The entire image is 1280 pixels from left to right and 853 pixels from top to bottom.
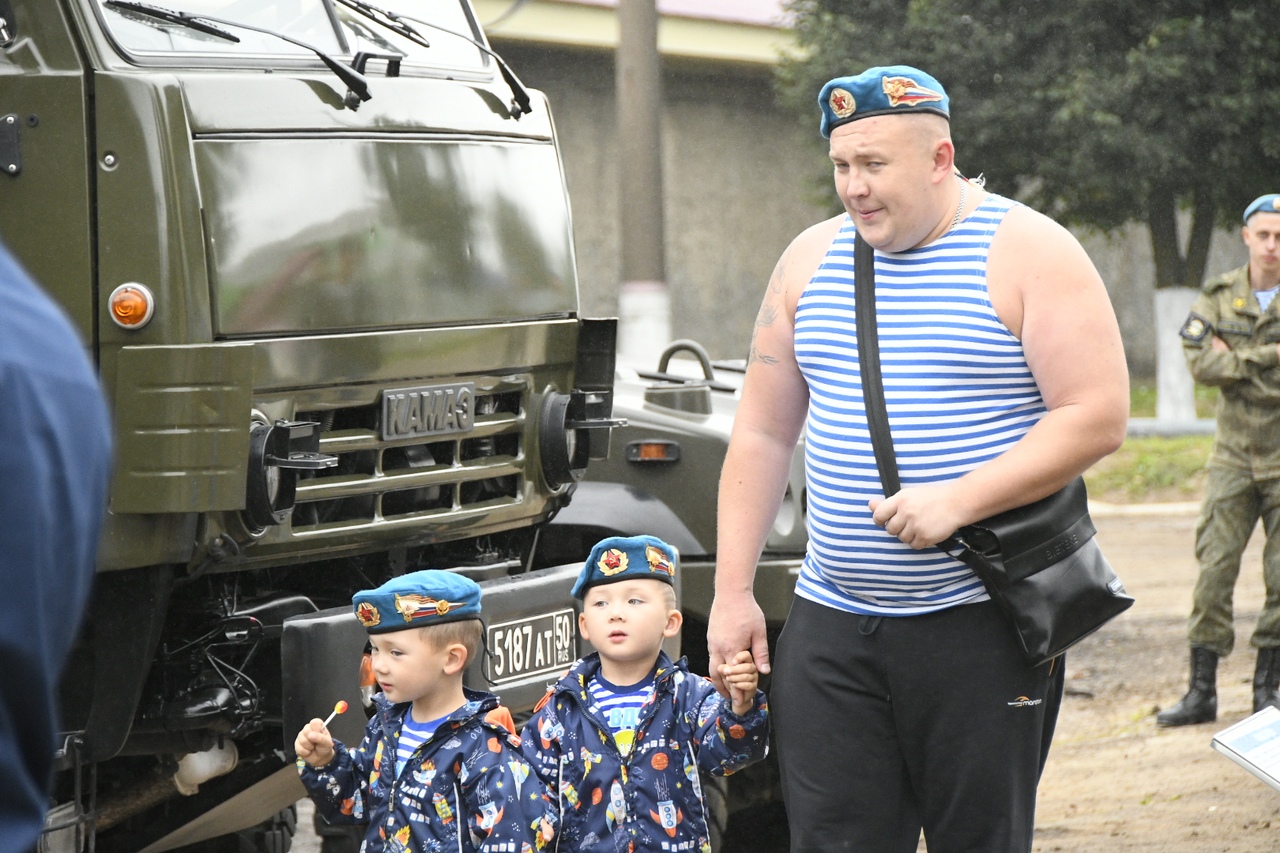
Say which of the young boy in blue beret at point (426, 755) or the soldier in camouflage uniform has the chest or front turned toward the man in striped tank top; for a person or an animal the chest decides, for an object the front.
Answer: the soldier in camouflage uniform

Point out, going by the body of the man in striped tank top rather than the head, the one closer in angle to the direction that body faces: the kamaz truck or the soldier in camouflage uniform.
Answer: the kamaz truck

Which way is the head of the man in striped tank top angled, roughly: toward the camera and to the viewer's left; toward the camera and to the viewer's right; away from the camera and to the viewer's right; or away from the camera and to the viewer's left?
toward the camera and to the viewer's left

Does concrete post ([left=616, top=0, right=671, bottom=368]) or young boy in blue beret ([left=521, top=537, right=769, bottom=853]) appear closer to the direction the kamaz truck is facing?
the young boy in blue beret

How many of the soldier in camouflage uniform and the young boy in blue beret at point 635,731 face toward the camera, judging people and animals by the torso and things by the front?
2

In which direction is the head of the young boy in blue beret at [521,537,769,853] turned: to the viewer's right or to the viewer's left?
to the viewer's left

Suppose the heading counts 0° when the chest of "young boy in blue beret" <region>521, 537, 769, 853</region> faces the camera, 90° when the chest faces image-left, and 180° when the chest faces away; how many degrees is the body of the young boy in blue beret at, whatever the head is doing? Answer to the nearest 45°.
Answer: approximately 0°

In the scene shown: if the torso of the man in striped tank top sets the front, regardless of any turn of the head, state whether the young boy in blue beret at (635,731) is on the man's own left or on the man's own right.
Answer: on the man's own right

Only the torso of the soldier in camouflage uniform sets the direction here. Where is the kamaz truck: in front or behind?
in front

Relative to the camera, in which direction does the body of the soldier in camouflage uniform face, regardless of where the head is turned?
toward the camera

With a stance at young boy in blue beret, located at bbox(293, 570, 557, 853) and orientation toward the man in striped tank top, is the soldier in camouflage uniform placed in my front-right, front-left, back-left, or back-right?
front-left
